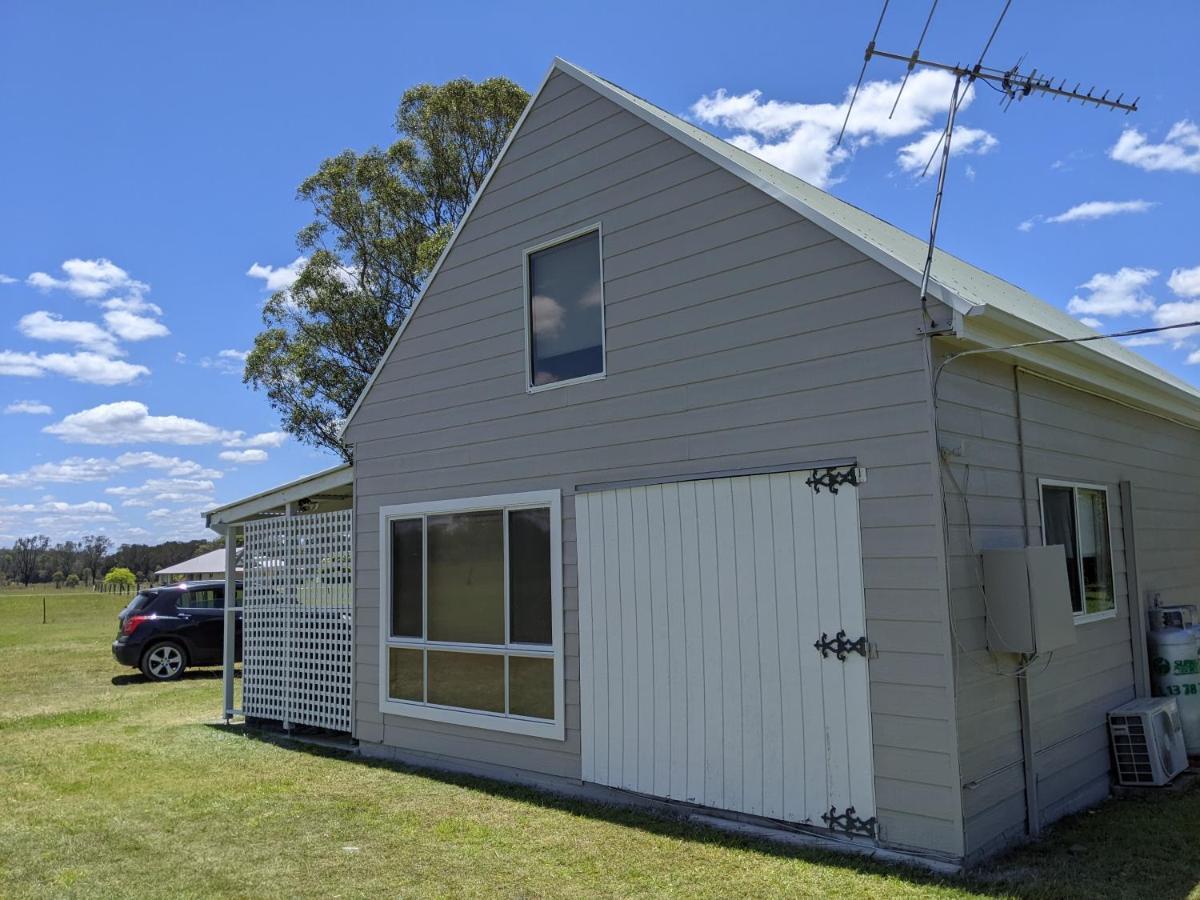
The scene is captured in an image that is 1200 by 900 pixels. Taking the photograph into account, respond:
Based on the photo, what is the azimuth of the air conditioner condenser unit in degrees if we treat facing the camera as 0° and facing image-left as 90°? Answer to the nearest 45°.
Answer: approximately 315°

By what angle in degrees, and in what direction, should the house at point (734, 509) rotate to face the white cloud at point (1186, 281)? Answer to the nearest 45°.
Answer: approximately 135° to its left

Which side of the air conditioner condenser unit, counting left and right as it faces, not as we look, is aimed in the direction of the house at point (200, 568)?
back

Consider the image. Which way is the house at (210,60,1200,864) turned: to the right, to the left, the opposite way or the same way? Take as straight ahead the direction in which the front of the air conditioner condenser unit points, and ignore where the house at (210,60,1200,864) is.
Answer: to the right

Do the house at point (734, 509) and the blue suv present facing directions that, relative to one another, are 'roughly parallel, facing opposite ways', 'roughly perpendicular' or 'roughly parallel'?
roughly parallel, facing opposite ways

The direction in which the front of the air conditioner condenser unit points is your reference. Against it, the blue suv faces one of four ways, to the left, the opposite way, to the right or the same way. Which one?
to the left

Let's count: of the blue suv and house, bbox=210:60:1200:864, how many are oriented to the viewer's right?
1

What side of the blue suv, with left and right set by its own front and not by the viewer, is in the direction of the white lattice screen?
right

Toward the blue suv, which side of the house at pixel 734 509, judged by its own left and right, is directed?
right

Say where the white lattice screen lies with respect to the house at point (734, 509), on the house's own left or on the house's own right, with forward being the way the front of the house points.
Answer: on the house's own right

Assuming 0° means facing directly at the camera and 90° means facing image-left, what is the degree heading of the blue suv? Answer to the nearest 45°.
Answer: approximately 270°

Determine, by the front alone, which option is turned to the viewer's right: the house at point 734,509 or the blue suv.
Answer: the blue suv
